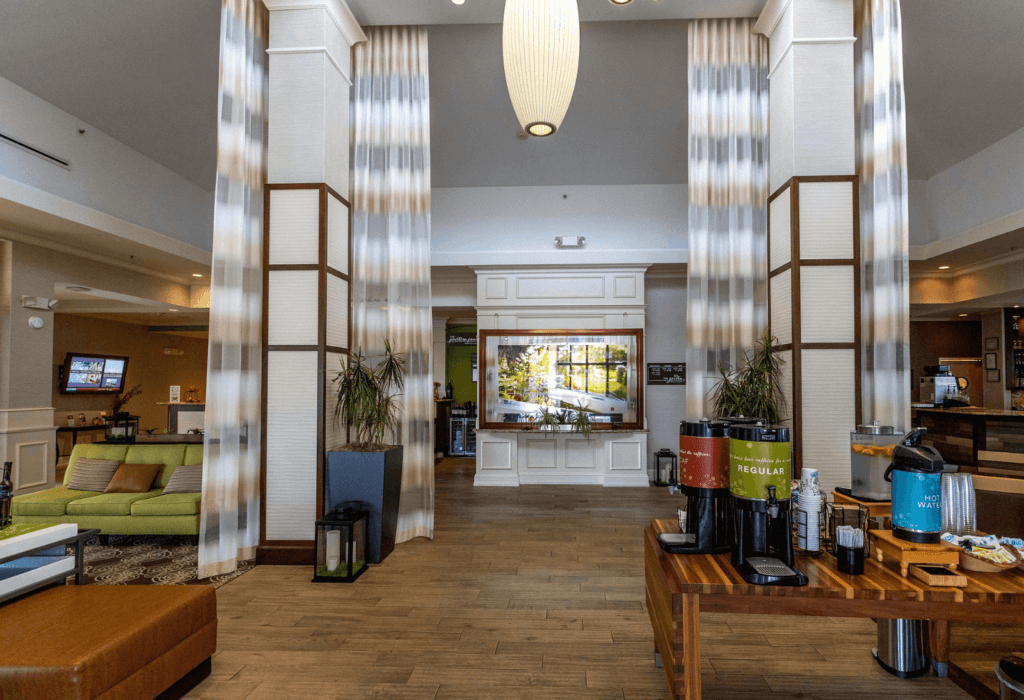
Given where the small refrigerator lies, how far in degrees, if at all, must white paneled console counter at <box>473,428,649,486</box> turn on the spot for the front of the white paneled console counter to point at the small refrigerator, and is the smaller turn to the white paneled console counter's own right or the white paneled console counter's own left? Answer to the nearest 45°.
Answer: approximately 135° to the white paneled console counter's own right

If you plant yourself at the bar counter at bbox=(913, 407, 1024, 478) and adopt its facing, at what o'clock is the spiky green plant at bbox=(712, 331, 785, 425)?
The spiky green plant is roughly at 11 o'clock from the bar counter.

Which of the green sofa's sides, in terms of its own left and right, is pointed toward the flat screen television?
back

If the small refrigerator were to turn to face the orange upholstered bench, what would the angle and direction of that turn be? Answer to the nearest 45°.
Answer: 0° — it already faces it

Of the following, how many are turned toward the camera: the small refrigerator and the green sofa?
2

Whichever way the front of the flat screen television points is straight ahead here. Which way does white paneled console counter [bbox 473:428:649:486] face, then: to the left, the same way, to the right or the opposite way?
to the right

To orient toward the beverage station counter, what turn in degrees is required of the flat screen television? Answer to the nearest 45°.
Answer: approximately 45° to its right

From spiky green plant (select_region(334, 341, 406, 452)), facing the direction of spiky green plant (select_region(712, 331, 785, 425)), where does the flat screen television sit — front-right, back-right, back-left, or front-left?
back-left

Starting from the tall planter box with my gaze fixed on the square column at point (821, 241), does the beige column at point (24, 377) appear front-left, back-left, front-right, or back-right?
back-left

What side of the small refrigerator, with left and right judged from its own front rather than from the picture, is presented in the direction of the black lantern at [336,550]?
front

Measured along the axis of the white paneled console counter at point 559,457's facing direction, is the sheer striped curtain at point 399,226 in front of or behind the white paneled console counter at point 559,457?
in front

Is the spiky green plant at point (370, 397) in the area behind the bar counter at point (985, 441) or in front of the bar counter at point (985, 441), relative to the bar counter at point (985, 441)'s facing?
in front

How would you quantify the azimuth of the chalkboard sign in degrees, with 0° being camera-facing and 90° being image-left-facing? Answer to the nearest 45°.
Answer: approximately 0°

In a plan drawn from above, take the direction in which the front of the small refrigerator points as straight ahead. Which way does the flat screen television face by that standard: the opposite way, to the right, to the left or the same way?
to the left

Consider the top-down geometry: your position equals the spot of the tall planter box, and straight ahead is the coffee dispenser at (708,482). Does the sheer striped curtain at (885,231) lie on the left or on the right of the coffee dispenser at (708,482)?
left

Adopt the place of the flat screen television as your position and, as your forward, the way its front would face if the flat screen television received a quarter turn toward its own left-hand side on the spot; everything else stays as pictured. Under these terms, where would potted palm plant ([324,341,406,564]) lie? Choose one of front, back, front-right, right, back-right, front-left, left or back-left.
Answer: back-right
